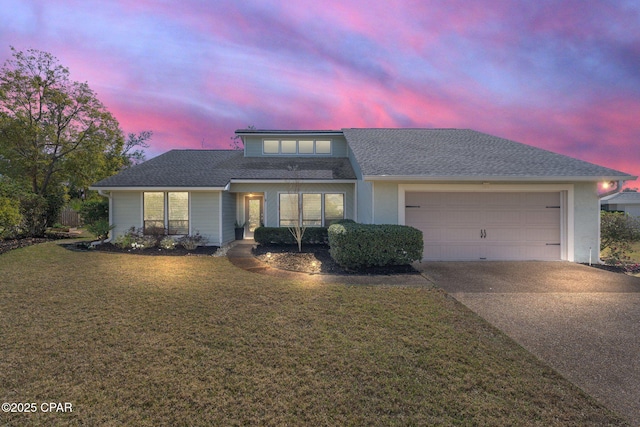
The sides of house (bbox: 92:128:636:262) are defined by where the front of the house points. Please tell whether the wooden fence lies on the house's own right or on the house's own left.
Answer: on the house's own right

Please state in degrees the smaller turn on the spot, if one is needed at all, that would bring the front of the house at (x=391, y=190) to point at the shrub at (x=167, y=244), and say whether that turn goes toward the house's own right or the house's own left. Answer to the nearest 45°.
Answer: approximately 90° to the house's own right

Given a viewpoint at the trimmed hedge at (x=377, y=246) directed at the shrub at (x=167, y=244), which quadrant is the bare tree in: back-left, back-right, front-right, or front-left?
front-right

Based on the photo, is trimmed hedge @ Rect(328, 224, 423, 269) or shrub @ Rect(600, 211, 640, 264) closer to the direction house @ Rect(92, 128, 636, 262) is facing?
the trimmed hedge

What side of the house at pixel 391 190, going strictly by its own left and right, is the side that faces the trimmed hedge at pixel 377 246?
front

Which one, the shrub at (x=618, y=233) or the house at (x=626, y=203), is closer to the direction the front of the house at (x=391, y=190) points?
the shrub

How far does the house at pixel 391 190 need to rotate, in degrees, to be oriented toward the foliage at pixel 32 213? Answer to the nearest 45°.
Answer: approximately 90° to its right

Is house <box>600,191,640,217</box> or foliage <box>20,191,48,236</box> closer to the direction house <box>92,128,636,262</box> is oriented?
the foliage

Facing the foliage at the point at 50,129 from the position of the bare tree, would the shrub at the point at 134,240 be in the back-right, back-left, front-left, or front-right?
front-left

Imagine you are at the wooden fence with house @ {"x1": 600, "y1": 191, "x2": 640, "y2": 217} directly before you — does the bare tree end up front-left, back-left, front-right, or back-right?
front-right

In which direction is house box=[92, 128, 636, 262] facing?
toward the camera

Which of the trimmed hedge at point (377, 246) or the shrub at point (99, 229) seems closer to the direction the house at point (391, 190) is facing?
the trimmed hedge

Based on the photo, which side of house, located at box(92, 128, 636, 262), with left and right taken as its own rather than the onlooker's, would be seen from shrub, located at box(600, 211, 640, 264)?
left
